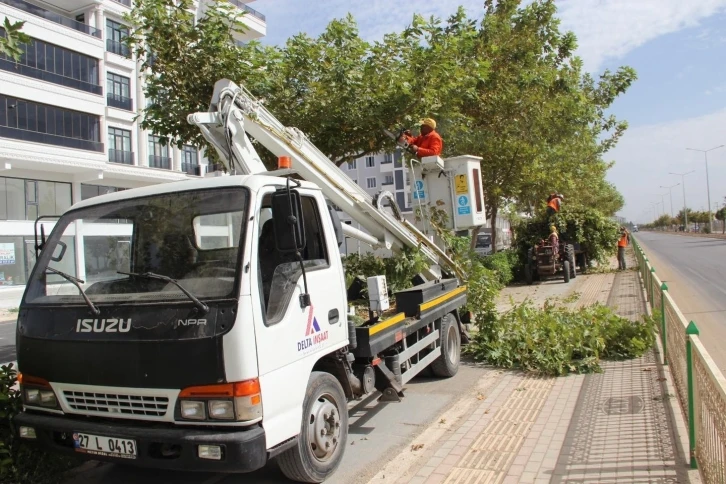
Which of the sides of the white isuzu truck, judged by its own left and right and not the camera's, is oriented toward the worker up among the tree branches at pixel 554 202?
back

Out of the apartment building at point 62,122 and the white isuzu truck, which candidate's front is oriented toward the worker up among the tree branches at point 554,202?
the apartment building

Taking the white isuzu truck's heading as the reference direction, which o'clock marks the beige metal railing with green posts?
The beige metal railing with green posts is roughly at 8 o'clock from the white isuzu truck.

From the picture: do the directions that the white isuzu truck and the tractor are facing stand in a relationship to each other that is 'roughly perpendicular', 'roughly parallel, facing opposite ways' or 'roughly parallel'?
roughly parallel

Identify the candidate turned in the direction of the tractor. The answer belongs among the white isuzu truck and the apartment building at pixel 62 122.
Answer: the apartment building

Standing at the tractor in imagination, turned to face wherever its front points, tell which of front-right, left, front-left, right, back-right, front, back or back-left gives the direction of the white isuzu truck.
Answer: front

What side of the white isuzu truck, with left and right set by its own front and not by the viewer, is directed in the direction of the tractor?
back

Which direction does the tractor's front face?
toward the camera

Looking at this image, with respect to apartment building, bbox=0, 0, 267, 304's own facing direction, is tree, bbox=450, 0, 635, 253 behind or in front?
in front

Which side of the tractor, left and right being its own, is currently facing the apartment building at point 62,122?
right

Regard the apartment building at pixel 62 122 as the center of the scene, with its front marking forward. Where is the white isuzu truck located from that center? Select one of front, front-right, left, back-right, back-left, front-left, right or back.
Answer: front-right
